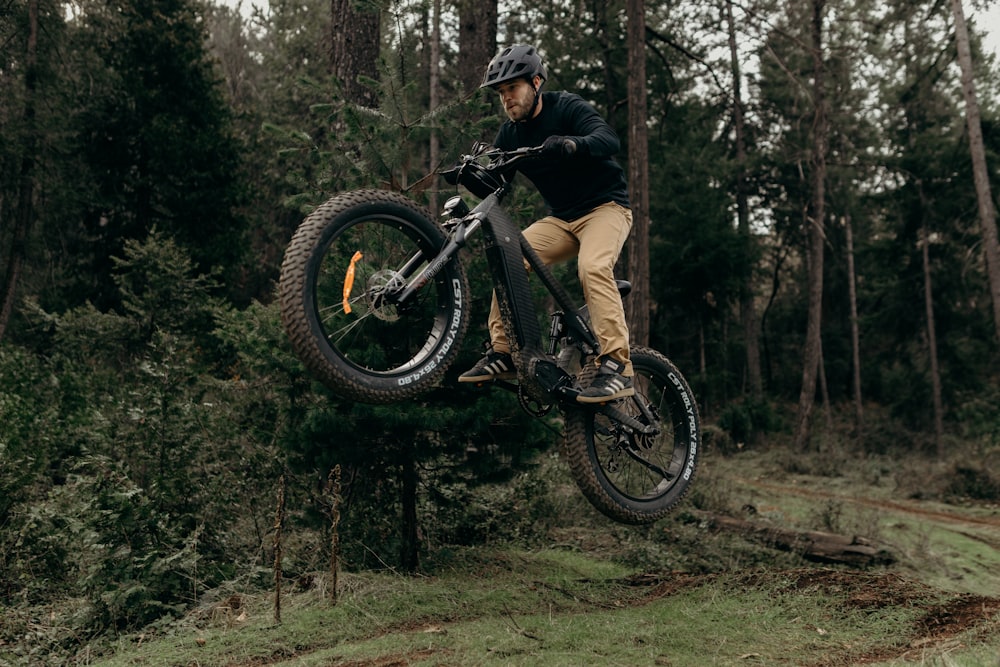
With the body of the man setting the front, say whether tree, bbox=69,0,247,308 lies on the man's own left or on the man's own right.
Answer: on the man's own right

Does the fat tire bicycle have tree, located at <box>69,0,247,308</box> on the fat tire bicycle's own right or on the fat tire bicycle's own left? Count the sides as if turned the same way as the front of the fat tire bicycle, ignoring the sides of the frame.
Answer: on the fat tire bicycle's own right

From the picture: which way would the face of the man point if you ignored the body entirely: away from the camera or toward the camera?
toward the camera

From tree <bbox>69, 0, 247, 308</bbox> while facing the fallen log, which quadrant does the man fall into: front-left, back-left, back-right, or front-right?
front-right

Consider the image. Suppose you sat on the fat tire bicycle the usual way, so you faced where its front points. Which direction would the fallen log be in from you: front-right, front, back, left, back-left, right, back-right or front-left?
back

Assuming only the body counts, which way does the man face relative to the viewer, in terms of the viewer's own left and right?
facing the viewer and to the left of the viewer

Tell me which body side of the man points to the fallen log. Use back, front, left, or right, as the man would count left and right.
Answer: back

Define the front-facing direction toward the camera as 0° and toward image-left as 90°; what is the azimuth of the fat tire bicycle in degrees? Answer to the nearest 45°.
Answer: approximately 45°
